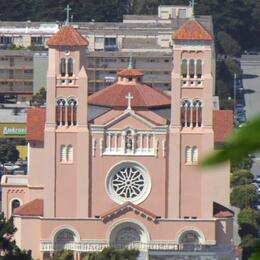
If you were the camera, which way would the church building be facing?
facing the viewer

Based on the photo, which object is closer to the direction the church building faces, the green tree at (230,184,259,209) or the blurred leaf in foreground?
the blurred leaf in foreground

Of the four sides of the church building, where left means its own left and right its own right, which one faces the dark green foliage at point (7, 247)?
front

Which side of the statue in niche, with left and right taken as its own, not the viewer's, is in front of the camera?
front
